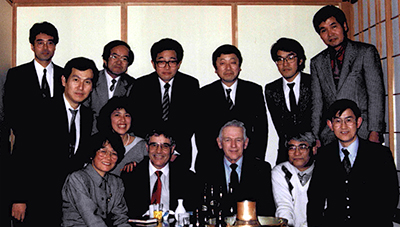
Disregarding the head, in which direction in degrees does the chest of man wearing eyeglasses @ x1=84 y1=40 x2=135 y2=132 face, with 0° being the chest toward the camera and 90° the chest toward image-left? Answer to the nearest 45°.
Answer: approximately 0°

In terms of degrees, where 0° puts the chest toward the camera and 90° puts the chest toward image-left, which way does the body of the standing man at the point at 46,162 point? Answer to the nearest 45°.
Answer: approximately 315°

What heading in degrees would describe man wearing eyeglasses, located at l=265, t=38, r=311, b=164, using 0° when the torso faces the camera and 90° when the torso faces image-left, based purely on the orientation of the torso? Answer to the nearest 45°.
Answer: approximately 0°

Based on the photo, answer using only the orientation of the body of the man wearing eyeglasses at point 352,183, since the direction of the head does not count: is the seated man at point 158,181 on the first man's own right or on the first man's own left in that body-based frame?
on the first man's own right

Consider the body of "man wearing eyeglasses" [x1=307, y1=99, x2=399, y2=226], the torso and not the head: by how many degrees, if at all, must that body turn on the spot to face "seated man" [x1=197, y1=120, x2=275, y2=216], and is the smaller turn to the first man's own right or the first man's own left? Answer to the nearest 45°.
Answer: approximately 90° to the first man's own right
